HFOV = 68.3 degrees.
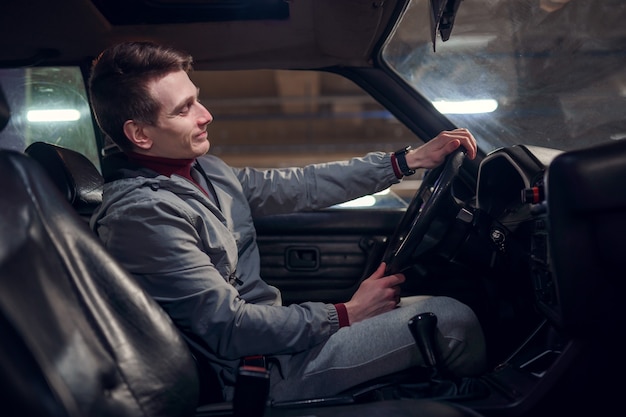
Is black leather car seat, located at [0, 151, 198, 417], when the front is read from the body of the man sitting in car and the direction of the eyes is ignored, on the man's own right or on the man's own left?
on the man's own right

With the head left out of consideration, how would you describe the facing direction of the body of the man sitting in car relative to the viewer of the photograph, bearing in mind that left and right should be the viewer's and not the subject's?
facing to the right of the viewer

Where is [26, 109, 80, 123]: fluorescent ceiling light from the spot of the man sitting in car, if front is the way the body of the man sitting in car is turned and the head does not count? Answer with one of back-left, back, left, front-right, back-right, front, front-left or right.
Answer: back-left
